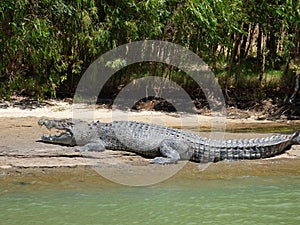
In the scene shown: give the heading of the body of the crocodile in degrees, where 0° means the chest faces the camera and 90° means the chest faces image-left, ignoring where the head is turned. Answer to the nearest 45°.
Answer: approximately 90°
